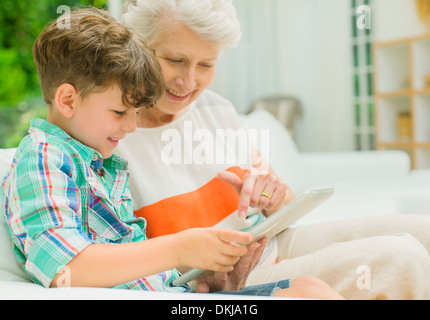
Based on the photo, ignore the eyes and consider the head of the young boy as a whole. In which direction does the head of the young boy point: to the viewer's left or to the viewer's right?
to the viewer's right

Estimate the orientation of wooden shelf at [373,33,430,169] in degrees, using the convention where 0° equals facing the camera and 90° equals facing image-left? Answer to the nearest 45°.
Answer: approximately 45°

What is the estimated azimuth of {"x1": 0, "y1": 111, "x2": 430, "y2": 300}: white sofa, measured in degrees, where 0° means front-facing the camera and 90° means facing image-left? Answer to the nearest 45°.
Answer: approximately 0°

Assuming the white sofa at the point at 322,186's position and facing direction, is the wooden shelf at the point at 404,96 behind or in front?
behind
